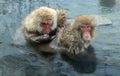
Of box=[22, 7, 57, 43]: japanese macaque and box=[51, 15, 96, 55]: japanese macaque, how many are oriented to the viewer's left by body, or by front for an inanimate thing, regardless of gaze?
0

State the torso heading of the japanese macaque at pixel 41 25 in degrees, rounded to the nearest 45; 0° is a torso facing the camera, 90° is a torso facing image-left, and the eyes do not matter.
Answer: approximately 315°

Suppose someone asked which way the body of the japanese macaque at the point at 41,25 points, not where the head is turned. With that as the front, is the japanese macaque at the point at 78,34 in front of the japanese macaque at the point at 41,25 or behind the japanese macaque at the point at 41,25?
in front
